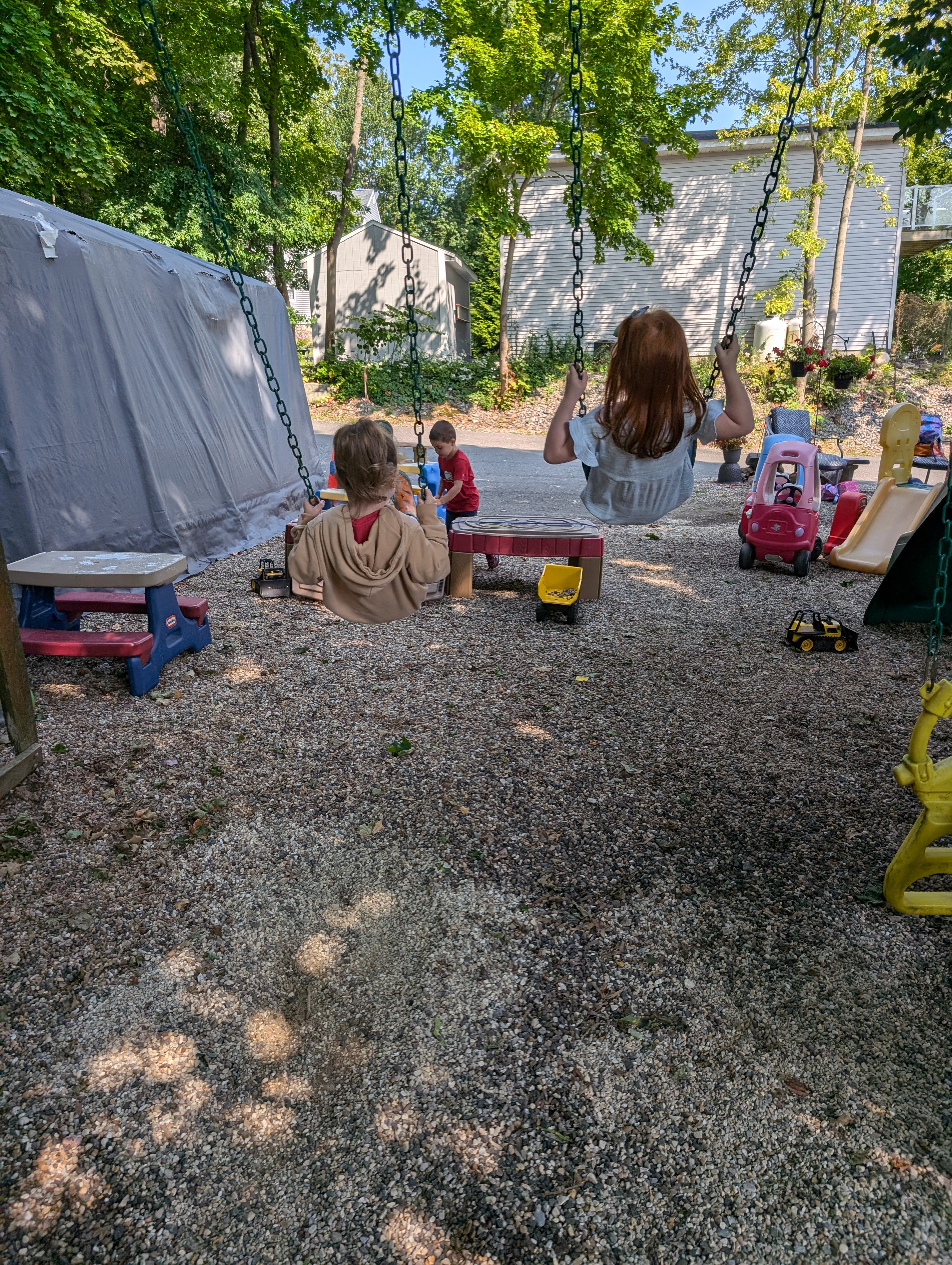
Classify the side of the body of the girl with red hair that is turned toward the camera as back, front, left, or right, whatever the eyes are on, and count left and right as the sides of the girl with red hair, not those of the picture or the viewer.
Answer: back

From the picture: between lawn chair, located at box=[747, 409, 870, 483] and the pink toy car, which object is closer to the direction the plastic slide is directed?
the pink toy car

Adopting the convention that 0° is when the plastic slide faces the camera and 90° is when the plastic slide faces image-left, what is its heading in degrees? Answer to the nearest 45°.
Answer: approximately 45°

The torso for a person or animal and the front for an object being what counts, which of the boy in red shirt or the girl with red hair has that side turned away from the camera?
the girl with red hair

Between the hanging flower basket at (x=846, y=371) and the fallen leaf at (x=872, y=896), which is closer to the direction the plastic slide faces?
the fallen leaf

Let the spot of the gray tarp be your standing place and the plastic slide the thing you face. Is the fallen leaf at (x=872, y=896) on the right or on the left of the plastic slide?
right

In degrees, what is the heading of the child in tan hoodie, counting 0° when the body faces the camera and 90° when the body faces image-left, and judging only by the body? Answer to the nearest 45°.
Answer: approximately 180°

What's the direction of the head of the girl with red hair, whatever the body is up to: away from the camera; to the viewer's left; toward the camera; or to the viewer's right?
away from the camera

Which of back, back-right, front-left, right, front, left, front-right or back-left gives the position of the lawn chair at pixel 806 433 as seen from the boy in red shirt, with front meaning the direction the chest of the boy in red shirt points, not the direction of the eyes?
back

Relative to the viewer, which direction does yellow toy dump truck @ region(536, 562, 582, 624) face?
away from the camera

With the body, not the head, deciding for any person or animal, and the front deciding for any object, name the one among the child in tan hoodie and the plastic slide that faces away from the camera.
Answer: the child in tan hoodie

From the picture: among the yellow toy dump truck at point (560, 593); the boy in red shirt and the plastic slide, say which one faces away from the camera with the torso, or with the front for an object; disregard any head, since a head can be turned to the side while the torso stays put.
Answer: the yellow toy dump truck

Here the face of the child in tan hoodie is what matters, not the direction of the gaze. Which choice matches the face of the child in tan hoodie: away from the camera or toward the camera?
away from the camera

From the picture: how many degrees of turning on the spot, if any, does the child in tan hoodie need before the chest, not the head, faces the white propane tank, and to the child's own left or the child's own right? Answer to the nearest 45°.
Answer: approximately 45° to the child's own right
